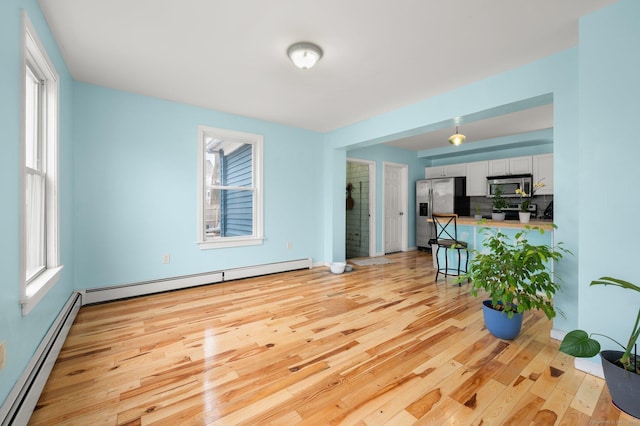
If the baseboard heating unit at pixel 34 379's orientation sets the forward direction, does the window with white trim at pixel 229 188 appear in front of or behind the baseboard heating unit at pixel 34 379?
in front

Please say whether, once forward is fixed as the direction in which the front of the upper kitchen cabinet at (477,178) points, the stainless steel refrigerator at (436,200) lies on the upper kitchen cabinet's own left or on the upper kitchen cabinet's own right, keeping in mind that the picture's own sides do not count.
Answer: on the upper kitchen cabinet's own right

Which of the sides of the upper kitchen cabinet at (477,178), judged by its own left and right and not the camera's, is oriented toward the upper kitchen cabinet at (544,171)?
left

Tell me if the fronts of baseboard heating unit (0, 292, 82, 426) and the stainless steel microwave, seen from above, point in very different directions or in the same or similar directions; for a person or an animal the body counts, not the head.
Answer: very different directions

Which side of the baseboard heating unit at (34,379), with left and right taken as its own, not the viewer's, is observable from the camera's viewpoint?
right

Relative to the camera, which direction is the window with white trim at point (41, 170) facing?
to the viewer's right
